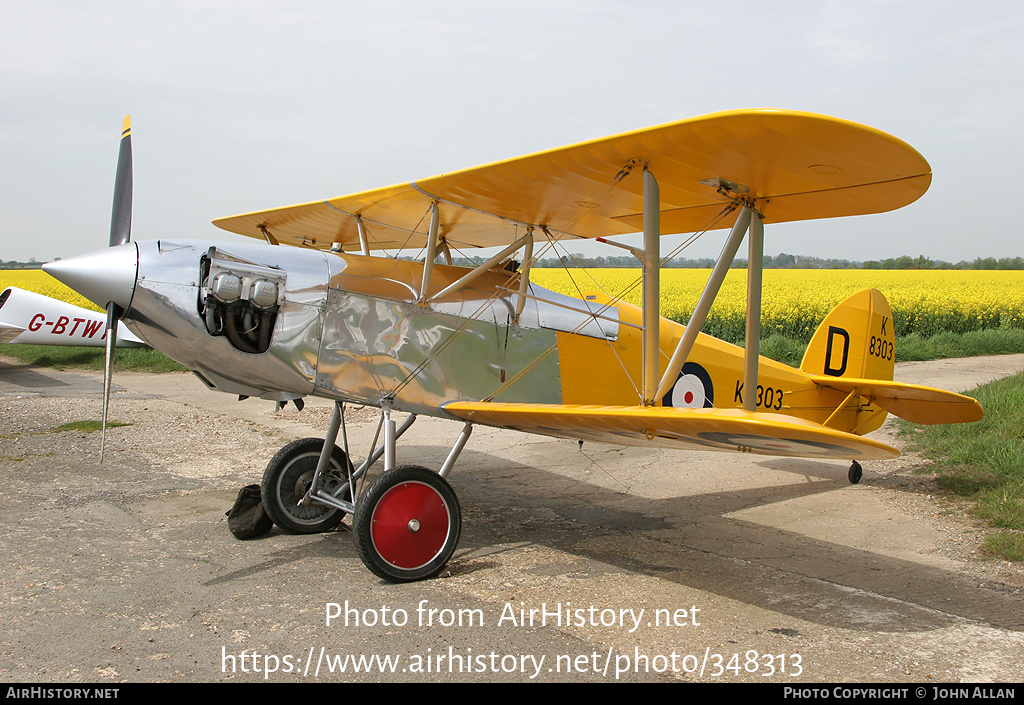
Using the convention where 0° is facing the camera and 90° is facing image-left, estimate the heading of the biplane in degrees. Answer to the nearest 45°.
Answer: approximately 45°
